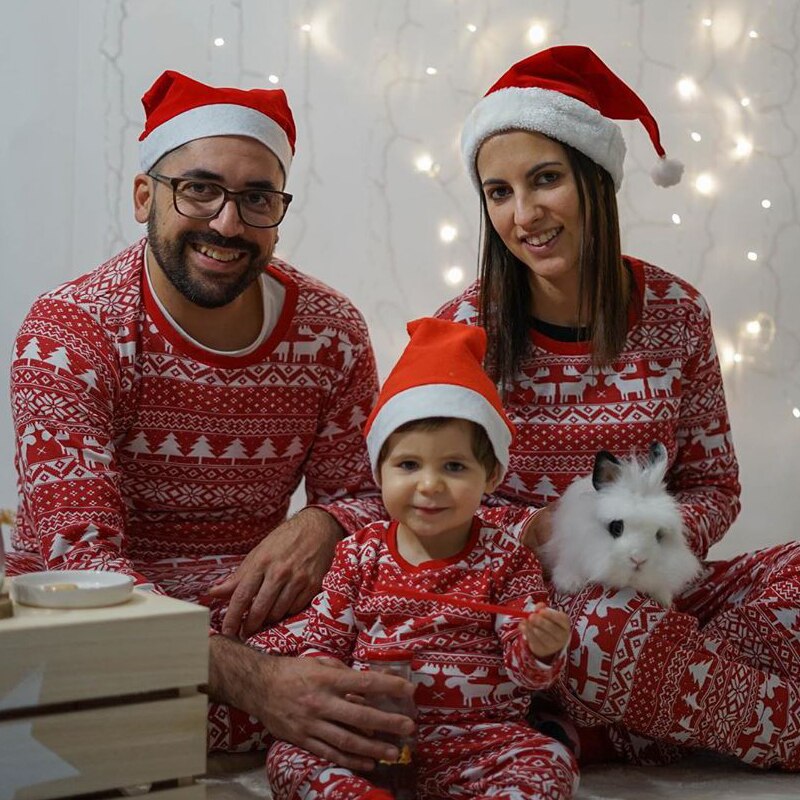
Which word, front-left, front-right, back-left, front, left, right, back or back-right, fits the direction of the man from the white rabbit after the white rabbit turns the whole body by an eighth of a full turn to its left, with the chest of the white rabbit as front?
back

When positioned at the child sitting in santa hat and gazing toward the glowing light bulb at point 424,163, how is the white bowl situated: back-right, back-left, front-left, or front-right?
back-left

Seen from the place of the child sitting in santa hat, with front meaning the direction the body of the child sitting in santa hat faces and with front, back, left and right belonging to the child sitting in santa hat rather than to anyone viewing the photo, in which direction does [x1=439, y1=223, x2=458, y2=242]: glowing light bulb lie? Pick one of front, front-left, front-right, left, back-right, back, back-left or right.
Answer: back

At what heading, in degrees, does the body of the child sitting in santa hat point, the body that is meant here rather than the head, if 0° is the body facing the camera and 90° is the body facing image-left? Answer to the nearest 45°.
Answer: approximately 0°

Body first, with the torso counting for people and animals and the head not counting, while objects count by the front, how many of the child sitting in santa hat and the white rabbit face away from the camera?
0

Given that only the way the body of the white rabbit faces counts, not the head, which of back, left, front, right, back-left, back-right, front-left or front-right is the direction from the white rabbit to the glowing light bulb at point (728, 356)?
back-left

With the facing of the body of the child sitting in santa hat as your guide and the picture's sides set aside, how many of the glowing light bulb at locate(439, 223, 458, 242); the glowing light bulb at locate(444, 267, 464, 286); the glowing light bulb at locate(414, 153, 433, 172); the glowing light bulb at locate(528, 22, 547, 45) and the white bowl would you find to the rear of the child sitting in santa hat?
4

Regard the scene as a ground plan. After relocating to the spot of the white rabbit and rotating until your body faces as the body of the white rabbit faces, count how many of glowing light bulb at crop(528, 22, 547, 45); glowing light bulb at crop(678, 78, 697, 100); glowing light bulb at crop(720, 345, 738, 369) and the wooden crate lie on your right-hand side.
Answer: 1

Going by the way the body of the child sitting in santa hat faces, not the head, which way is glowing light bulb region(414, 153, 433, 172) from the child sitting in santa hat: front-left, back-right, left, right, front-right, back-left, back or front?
back

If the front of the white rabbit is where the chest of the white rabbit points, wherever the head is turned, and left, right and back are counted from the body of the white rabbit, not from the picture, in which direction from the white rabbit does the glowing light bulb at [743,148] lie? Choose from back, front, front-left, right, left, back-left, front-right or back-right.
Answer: back-left

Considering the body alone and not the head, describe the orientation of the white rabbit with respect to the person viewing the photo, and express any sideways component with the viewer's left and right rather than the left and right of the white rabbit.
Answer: facing the viewer and to the right of the viewer

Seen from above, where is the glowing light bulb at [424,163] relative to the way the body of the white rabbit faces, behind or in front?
behind
